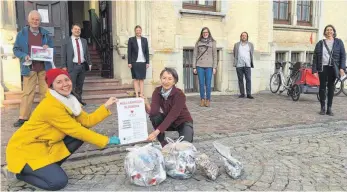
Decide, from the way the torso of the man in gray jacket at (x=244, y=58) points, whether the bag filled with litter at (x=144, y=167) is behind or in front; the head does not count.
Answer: in front

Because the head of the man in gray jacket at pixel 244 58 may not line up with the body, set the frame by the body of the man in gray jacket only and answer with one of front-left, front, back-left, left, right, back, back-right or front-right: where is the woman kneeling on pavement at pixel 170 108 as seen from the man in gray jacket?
front

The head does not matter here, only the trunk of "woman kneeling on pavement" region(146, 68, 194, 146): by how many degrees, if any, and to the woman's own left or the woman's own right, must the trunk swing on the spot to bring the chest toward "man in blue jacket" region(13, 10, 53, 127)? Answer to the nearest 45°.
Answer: approximately 90° to the woman's own right

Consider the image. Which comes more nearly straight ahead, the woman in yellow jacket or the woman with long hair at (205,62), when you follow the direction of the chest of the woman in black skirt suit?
the woman in yellow jacket

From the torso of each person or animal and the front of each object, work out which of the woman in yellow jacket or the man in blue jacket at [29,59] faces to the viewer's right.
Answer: the woman in yellow jacket

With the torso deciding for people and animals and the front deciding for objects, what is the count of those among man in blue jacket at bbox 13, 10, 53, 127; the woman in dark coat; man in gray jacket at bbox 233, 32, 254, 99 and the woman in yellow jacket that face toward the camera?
3

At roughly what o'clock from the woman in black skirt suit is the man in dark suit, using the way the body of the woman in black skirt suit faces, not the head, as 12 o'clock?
The man in dark suit is roughly at 2 o'clock from the woman in black skirt suit.

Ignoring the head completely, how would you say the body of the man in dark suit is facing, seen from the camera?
toward the camera

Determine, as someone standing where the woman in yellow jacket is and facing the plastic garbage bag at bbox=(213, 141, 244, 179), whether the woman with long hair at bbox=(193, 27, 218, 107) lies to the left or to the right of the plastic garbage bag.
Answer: left

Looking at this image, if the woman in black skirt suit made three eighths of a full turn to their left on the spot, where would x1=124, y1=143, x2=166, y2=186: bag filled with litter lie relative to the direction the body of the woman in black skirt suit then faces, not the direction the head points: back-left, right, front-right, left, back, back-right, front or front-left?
back-right

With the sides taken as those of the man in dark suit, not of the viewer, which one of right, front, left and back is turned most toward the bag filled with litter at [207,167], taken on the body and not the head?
front

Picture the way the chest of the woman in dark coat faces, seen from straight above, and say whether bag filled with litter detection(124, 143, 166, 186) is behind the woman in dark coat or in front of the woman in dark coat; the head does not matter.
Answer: in front

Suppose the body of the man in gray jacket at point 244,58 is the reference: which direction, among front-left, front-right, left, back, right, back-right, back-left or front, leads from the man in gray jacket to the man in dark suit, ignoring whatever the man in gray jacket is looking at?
front-right
